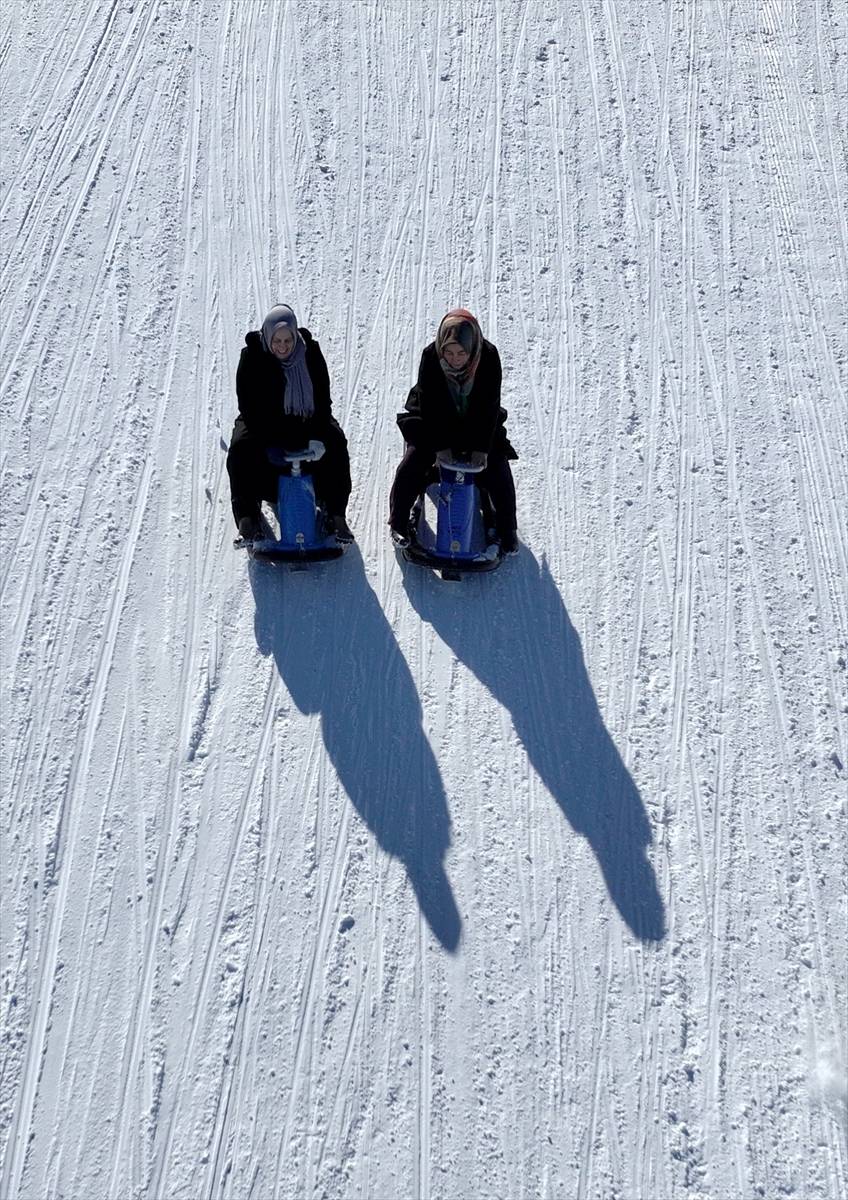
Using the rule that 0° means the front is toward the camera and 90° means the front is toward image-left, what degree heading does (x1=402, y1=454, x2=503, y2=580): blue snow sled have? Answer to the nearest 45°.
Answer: approximately 0°

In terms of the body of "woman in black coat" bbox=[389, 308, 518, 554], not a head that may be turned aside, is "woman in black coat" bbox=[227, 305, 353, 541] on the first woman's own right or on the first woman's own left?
on the first woman's own right

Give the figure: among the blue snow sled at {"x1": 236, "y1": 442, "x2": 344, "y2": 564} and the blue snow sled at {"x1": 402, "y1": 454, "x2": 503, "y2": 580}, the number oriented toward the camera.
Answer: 2

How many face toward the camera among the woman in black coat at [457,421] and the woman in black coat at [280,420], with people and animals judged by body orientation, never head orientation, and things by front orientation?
2

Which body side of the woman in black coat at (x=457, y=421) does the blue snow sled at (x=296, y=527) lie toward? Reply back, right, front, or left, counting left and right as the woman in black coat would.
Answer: right
